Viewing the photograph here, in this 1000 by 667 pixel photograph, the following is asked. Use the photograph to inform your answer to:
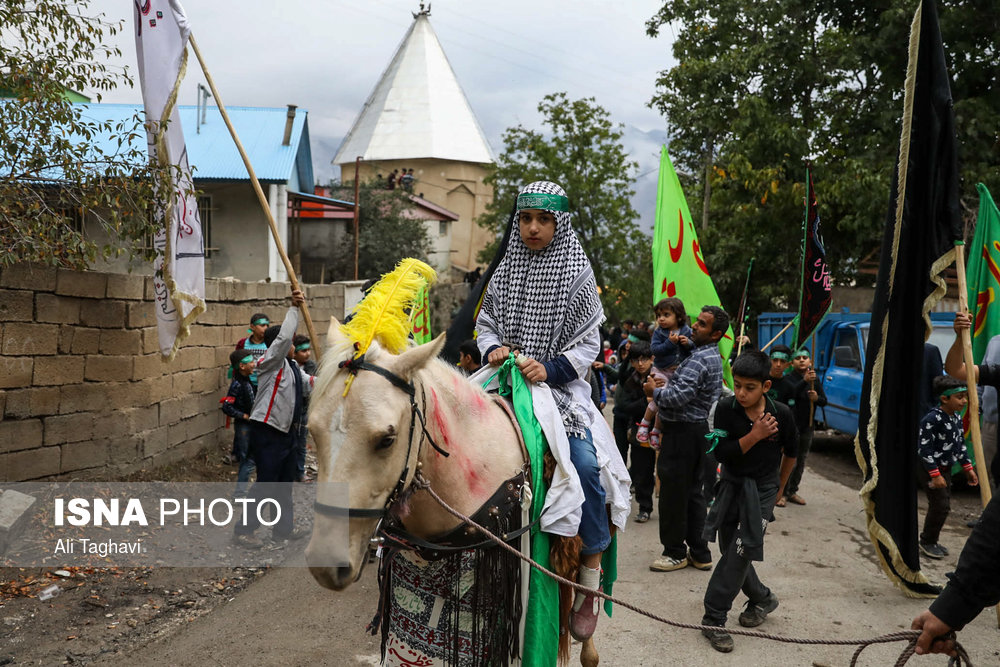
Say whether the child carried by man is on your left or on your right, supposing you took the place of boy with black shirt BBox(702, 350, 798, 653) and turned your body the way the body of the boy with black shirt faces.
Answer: on your right

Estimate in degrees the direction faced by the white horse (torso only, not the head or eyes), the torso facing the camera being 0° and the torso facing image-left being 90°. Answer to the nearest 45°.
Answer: approximately 45°

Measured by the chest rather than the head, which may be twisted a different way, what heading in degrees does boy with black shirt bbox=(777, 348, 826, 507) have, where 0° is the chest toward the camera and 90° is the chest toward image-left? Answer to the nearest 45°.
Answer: approximately 0°

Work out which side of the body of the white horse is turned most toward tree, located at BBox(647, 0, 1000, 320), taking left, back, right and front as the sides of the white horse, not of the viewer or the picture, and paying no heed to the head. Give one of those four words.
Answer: back

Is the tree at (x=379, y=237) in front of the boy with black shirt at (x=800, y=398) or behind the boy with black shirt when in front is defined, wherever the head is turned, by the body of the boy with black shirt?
behind

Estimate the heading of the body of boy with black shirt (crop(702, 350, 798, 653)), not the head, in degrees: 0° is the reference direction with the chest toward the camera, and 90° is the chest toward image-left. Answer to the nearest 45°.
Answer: approximately 45°

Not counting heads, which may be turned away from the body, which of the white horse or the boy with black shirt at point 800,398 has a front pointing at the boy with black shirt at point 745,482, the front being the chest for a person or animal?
the boy with black shirt at point 800,398

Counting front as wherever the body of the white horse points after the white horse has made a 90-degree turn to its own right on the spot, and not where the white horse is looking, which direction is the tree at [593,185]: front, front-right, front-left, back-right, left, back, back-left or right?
front-right

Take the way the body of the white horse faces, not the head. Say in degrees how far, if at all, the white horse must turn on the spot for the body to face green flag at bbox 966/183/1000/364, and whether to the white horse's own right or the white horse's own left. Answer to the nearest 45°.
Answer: approximately 180°

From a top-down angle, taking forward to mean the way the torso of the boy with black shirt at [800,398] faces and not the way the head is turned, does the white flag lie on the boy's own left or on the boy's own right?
on the boy's own right

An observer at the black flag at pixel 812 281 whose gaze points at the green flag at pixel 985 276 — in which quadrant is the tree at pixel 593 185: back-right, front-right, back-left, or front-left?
back-left
